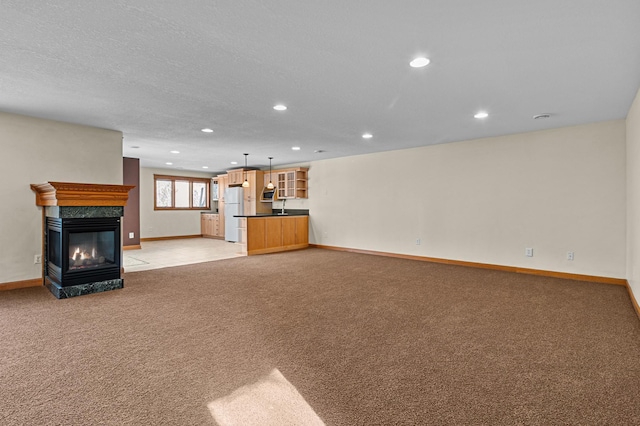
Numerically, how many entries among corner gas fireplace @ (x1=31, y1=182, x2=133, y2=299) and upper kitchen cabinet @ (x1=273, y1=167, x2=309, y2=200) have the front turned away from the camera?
0

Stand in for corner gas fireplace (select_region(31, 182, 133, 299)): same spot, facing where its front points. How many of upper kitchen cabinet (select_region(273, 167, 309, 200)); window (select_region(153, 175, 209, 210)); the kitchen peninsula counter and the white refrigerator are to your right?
0

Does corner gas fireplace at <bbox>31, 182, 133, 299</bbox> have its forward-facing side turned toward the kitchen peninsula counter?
no

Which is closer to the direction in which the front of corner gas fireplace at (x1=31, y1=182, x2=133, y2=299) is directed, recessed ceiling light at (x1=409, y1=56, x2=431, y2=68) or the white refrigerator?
the recessed ceiling light

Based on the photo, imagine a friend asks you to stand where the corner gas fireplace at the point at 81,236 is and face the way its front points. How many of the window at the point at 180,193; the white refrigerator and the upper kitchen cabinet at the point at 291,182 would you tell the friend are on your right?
0

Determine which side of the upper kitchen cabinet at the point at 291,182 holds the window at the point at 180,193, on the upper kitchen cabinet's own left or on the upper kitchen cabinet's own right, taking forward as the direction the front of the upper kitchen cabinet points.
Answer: on the upper kitchen cabinet's own right

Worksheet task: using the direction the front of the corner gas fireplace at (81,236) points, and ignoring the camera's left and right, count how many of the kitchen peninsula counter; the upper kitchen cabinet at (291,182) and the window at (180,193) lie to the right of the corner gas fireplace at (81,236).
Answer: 0

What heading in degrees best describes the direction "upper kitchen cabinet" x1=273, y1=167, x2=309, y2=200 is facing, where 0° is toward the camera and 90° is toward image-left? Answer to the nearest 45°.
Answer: approximately 45°

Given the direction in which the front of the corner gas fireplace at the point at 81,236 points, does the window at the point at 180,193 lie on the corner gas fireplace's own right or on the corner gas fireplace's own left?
on the corner gas fireplace's own left

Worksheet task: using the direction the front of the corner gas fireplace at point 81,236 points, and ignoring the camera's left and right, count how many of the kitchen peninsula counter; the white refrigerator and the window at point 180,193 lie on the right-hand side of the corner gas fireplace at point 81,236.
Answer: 0

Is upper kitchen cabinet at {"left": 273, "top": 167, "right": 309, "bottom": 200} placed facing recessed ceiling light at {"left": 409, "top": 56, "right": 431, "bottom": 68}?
no

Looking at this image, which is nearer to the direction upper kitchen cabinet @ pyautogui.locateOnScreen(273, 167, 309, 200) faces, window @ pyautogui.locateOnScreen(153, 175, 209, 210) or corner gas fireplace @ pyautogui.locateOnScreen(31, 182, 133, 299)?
the corner gas fireplace
